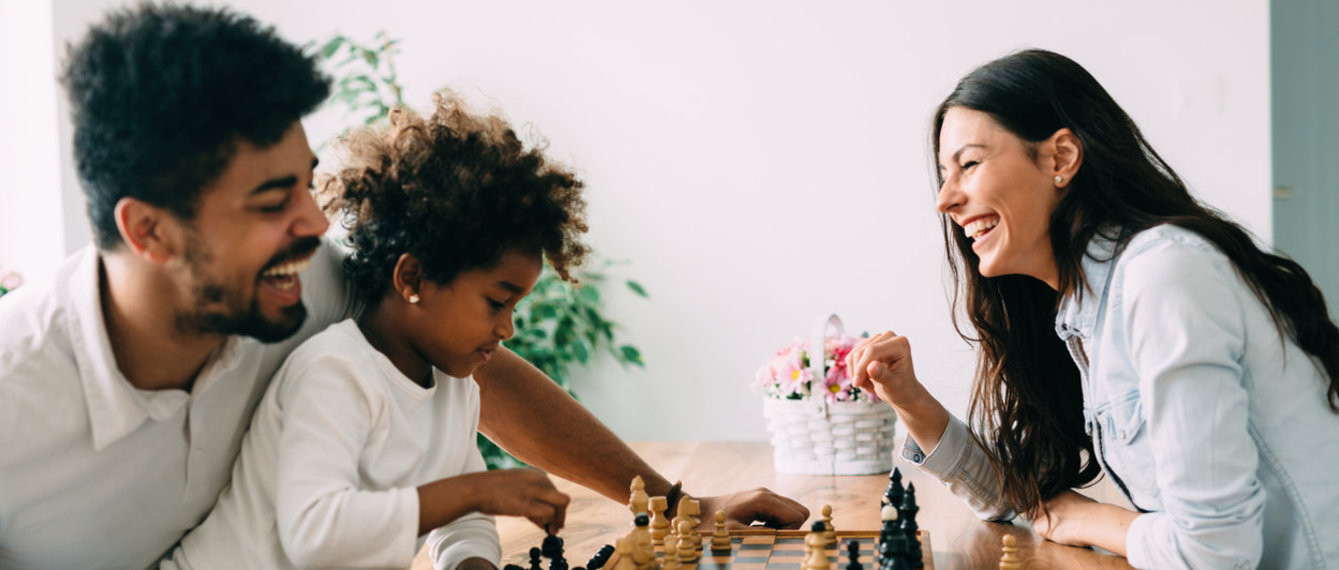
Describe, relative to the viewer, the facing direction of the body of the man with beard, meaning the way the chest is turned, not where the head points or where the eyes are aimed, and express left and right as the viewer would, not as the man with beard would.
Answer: facing the viewer and to the right of the viewer

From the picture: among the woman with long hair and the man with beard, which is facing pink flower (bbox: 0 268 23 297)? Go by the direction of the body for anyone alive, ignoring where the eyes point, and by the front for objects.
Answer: the woman with long hair

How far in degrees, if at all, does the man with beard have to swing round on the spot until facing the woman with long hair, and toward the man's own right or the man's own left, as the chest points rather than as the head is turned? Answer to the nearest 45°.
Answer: approximately 45° to the man's own left

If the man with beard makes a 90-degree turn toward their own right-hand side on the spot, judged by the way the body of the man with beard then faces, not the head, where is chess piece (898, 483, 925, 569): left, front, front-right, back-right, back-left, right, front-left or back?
back-left

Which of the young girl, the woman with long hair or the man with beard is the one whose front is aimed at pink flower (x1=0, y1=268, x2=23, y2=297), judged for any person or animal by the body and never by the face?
the woman with long hair

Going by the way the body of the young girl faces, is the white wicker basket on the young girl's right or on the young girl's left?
on the young girl's left

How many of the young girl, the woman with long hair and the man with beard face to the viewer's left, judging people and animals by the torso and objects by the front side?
1

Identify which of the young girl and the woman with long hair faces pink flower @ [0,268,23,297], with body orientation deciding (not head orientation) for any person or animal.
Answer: the woman with long hair

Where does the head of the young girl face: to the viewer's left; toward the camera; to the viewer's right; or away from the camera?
to the viewer's right

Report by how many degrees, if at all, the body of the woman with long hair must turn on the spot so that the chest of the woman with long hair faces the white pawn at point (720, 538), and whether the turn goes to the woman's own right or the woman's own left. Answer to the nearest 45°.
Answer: approximately 45° to the woman's own left

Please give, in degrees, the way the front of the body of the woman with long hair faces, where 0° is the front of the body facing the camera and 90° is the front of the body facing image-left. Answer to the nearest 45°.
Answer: approximately 90°

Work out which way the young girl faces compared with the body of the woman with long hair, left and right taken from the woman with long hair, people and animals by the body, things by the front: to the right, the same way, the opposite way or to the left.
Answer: the opposite way
